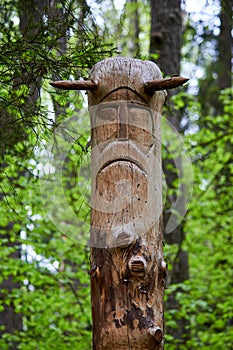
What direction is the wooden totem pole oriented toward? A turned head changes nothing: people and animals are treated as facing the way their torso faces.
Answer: toward the camera
